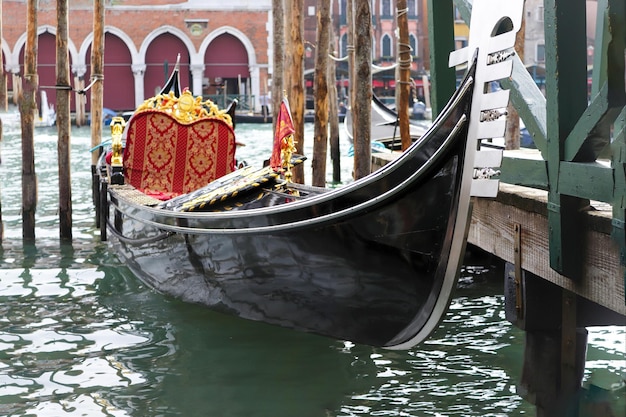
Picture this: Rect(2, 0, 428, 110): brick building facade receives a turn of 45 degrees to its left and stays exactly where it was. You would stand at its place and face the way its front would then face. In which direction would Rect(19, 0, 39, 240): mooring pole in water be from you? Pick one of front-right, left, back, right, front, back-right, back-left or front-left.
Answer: front-right

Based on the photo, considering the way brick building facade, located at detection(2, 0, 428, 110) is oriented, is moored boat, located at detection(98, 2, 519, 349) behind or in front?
in front

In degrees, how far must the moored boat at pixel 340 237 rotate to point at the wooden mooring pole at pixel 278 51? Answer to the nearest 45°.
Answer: approximately 135° to its left

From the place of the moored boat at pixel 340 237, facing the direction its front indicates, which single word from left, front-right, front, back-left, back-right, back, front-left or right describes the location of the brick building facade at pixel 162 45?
back-left

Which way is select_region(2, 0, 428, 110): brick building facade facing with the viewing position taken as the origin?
facing the viewer

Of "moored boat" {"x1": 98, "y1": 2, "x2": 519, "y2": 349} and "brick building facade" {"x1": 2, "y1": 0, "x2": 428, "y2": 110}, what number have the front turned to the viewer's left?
0

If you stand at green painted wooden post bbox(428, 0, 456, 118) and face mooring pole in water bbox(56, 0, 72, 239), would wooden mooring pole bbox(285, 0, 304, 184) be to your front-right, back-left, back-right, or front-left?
front-right

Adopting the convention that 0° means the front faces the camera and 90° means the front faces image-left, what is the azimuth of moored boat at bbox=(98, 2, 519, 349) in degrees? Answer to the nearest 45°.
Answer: approximately 315°

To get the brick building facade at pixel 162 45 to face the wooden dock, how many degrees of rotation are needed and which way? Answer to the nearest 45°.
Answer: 0° — it already faces it

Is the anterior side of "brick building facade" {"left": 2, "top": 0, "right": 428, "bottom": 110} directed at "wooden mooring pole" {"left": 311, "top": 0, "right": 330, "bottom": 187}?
yes

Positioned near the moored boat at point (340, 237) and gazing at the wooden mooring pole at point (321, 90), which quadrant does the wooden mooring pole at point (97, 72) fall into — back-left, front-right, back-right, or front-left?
front-left

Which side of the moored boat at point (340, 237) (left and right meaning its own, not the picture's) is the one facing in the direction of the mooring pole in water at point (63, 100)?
back

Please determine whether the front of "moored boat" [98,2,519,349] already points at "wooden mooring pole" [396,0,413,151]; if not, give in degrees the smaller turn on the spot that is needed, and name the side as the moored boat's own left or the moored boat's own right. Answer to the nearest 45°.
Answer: approximately 135° to the moored boat's own left

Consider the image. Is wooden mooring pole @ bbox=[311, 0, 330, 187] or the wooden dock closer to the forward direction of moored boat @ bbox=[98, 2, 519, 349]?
the wooden dock

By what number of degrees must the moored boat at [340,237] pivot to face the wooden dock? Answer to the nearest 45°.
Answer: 0° — it already faces it
